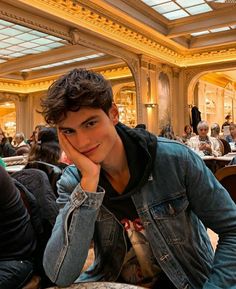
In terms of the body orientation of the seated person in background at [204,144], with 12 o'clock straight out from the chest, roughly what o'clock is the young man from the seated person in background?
The young man is roughly at 12 o'clock from the seated person in background.

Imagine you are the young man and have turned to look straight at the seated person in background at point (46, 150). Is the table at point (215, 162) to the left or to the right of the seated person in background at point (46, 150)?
right

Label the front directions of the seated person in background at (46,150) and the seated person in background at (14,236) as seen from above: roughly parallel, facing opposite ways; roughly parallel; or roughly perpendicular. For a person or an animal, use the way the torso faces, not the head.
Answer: roughly perpendicular

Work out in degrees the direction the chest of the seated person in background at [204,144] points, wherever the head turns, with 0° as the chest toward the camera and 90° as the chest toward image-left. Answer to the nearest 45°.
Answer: approximately 0°

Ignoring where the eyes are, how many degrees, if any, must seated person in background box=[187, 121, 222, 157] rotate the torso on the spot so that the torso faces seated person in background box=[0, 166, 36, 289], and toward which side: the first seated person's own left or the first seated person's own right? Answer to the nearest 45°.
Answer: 0° — they already face them
